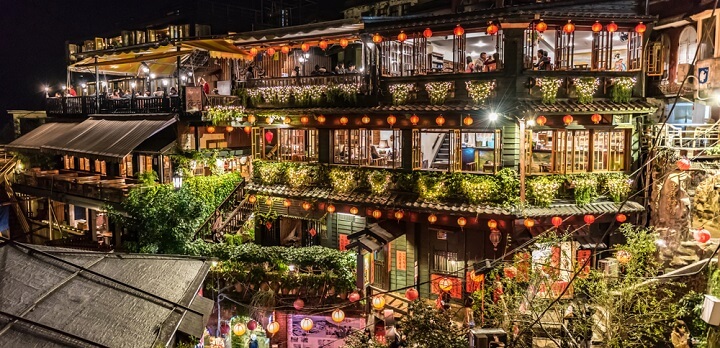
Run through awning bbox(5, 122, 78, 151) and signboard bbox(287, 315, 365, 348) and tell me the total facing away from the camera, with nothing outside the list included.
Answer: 0

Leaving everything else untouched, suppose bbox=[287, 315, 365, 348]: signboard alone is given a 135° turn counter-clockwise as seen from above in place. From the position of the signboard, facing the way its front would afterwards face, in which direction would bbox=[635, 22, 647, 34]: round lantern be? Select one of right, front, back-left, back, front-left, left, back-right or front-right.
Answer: front-right

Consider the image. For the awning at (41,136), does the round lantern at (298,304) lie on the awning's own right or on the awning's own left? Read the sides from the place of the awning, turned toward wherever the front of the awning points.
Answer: on the awning's own left

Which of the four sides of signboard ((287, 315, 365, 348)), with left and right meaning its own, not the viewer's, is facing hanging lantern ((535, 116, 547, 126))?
left

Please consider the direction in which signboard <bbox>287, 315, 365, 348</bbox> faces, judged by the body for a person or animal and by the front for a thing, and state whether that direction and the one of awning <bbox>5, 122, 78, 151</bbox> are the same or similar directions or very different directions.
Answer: same or similar directions

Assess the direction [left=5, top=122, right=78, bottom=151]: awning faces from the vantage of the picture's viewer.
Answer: facing the viewer and to the left of the viewer

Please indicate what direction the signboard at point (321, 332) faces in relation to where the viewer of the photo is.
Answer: facing the viewer

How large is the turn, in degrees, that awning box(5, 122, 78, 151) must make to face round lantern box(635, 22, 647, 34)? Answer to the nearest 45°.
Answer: approximately 90° to its left

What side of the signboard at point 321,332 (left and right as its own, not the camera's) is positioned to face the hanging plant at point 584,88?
left

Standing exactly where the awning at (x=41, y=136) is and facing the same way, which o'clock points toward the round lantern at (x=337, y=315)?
The round lantern is roughly at 10 o'clock from the awning.

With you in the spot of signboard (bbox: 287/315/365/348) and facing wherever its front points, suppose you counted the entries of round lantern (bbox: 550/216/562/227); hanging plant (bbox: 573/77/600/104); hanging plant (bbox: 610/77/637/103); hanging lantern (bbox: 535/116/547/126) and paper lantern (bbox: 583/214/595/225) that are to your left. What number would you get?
5

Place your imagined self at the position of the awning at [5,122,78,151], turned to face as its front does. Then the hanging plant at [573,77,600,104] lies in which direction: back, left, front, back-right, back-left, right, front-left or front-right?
left
